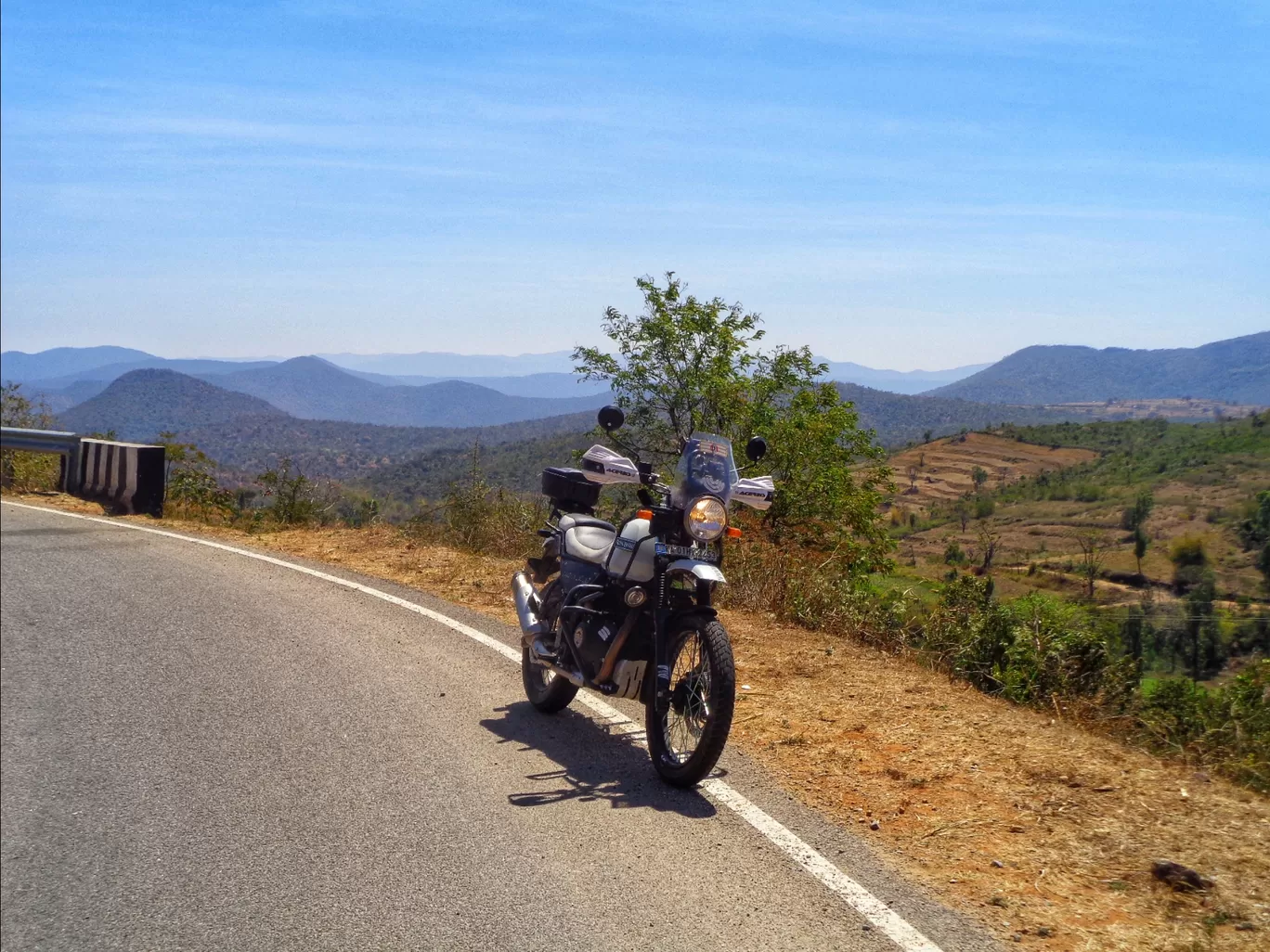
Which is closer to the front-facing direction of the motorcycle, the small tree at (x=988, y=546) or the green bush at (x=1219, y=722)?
the green bush

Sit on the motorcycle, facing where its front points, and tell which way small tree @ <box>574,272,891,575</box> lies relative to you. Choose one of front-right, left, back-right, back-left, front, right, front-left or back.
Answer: back-left

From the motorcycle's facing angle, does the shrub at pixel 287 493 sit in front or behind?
behind

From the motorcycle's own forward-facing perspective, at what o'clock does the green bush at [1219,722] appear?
The green bush is roughly at 10 o'clock from the motorcycle.

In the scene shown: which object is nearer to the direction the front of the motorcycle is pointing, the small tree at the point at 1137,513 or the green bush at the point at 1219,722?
the green bush

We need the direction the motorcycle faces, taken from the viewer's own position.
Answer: facing the viewer and to the right of the viewer

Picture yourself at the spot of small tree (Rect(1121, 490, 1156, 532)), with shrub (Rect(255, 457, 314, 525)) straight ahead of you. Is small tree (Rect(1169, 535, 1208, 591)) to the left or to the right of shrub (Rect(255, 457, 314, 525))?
left

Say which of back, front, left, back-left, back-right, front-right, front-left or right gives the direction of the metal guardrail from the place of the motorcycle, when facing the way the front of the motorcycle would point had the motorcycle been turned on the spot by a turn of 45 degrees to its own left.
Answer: back-left
